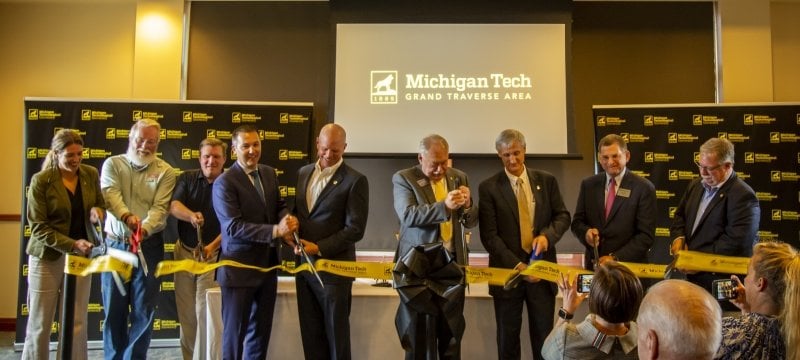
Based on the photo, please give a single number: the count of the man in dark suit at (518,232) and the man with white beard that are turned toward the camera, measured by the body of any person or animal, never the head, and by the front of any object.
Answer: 2

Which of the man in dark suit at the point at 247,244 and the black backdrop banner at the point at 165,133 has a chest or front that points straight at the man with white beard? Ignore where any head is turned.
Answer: the black backdrop banner

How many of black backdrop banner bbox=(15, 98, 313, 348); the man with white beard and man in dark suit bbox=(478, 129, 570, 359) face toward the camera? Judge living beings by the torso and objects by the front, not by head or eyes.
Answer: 3

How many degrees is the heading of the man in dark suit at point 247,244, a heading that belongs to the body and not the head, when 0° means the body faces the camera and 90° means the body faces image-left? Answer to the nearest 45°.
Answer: approximately 315°

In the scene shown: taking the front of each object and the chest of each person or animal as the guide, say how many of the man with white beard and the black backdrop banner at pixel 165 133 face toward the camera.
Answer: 2

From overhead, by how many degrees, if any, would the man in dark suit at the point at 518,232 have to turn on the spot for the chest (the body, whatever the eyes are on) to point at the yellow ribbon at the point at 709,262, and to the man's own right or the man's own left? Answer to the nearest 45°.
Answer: approximately 90° to the man's own left

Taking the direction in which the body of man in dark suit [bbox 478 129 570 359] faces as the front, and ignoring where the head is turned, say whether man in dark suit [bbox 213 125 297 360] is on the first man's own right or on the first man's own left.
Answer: on the first man's own right

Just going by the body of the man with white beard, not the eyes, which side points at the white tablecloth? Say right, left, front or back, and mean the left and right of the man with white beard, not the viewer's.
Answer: left

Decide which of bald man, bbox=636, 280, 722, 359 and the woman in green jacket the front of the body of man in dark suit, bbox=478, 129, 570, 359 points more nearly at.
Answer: the bald man

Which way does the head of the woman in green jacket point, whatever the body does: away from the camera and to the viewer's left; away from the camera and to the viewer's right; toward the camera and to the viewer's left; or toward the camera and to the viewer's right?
toward the camera and to the viewer's right

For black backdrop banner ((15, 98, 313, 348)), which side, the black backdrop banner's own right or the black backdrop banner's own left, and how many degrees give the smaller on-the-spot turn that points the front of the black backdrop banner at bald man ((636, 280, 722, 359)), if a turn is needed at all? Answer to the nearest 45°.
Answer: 0° — it already faces them

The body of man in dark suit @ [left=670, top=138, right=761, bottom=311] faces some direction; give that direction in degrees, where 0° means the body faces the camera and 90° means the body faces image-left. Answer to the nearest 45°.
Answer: approximately 45°

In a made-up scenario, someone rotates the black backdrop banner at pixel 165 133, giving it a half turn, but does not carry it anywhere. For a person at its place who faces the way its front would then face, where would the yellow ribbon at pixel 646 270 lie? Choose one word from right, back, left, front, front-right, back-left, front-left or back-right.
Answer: back-right
